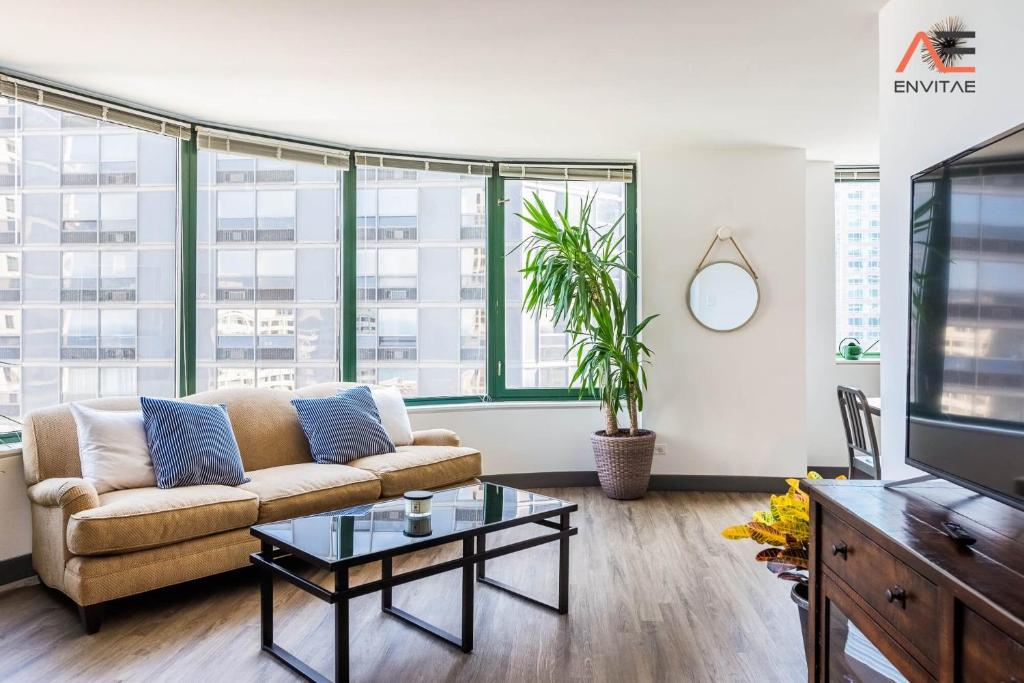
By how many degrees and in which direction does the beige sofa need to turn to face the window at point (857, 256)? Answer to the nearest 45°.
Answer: approximately 45° to its left

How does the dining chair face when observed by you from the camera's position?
facing away from the viewer and to the right of the viewer

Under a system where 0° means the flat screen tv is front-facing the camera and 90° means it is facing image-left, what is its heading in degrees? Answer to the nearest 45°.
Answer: approximately 45°

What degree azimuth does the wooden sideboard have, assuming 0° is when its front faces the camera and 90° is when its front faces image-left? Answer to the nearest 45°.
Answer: approximately 45°

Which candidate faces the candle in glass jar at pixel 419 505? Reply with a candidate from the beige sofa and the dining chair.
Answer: the beige sofa

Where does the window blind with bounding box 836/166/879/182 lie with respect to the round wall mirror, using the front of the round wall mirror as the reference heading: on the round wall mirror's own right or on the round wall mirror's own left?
on the round wall mirror's own left

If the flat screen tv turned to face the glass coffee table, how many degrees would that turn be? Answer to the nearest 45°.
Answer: approximately 45° to its right

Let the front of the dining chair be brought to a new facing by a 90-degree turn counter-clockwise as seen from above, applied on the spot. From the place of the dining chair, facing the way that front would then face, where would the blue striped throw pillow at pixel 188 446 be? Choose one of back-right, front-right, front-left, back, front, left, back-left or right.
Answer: left

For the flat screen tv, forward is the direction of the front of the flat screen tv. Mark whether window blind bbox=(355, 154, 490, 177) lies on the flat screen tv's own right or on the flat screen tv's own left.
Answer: on the flat screen tv's own right

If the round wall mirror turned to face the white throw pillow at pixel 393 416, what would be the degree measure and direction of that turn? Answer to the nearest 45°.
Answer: approximately 45° to its right

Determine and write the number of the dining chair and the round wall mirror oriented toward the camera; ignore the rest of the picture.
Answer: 1
